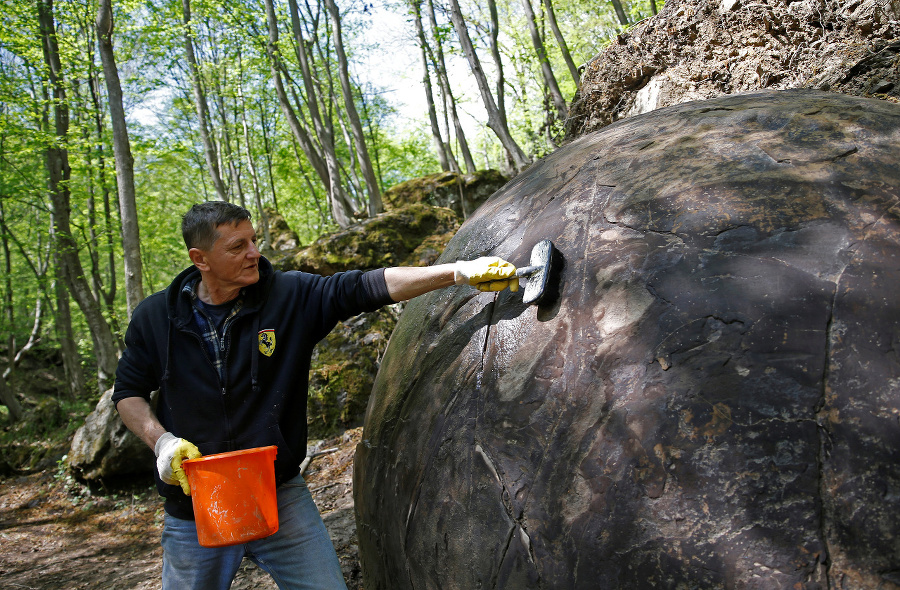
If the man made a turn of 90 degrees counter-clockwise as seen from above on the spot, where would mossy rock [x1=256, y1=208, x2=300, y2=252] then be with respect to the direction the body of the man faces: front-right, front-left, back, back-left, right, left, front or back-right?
left

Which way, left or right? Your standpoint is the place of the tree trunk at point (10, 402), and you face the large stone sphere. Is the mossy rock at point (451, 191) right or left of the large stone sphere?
left

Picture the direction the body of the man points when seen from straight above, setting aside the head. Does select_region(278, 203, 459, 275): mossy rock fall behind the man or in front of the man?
behind

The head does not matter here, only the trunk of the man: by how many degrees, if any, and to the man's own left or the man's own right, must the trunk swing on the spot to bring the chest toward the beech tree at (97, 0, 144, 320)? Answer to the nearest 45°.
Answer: approximately 180°

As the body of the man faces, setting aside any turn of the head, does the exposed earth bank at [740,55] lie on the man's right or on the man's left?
on the man's left

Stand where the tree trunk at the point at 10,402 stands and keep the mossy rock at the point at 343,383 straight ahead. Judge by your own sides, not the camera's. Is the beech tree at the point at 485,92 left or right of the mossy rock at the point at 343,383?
left

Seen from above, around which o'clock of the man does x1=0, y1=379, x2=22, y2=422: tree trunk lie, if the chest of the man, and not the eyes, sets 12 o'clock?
The tree trunk is roughly at 5 o'clock from the man.

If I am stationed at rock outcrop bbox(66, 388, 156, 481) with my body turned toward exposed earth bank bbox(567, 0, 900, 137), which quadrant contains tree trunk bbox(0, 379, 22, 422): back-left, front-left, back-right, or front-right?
back-left

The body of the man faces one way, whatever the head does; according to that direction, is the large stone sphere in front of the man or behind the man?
in front

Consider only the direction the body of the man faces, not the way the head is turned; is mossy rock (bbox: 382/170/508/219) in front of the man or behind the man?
behind

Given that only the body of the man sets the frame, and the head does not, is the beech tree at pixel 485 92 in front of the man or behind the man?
behind

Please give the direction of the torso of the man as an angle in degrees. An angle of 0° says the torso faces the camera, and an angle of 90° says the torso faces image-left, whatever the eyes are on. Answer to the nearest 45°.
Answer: approximately 0°
